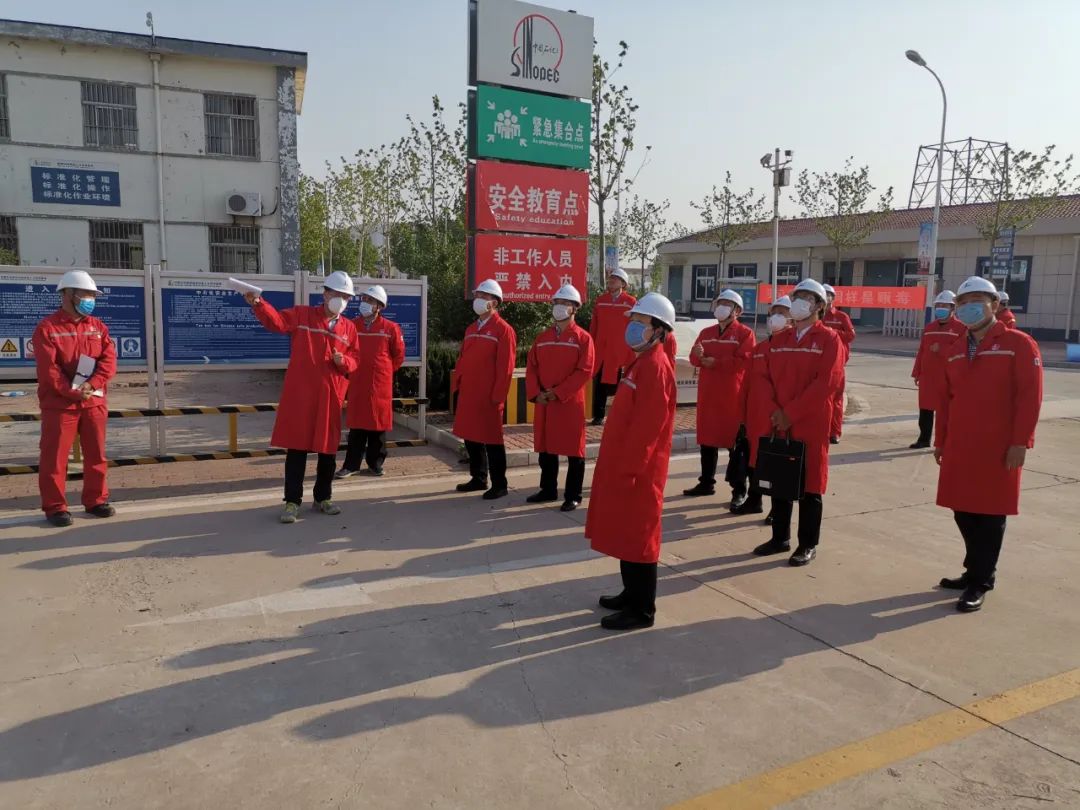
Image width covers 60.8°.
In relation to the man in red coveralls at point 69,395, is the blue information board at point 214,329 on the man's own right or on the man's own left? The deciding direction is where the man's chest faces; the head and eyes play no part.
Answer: on the man's own left

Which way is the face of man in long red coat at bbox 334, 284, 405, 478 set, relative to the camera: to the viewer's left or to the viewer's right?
to the viewer's left

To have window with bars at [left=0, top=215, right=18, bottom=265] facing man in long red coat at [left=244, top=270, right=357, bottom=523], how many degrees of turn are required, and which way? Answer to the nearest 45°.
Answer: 0° — it already faces them

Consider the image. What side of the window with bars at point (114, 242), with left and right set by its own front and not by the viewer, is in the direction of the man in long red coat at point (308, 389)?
front

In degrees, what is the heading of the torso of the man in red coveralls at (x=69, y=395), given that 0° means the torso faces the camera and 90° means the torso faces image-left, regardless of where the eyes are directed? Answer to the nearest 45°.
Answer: approximately 315°

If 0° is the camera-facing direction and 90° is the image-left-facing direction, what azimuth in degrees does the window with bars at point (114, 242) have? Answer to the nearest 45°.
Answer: approximately 0°

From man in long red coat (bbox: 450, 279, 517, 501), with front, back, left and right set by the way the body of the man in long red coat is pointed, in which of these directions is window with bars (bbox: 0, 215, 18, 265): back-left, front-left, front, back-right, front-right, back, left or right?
right
